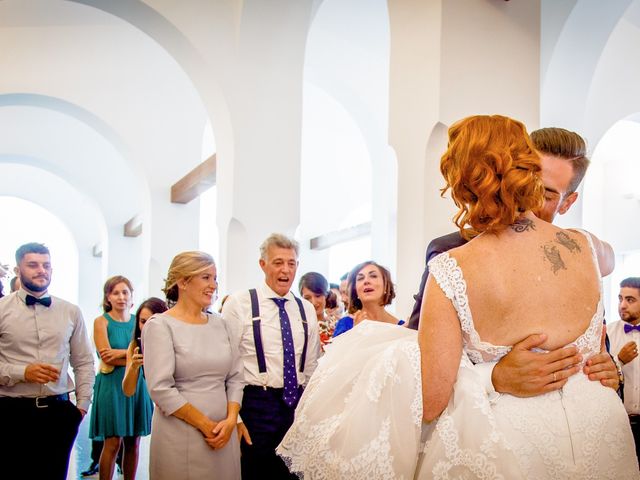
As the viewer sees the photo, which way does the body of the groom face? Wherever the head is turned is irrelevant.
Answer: toward the camera

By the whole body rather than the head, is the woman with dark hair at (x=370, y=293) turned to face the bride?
yes

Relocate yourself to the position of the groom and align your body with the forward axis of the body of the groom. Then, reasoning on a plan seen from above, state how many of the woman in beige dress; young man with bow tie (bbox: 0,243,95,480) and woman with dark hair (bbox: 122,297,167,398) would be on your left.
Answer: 0

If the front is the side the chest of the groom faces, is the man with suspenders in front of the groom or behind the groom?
behind

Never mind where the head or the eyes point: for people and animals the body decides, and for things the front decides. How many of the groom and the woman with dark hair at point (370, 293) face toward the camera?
2

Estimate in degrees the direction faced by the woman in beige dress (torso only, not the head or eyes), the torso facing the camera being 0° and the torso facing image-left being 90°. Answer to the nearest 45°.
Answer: approximately 315°

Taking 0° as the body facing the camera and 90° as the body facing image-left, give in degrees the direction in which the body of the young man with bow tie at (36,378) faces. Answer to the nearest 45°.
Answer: approximately 0°

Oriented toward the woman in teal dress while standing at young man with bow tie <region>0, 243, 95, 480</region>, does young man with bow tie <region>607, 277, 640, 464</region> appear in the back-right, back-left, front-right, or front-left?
front-right

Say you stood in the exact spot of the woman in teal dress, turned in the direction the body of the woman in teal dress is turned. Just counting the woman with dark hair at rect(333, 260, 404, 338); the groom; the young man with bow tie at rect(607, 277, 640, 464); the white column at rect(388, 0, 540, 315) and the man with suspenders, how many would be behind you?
0

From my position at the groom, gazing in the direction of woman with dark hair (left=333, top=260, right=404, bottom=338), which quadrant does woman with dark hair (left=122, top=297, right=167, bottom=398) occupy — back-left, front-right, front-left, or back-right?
front-left

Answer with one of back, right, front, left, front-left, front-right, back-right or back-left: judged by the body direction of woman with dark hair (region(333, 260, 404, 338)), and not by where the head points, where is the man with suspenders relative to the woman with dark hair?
front-right

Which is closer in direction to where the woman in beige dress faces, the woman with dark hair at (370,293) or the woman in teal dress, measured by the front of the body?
the woman with dark hair

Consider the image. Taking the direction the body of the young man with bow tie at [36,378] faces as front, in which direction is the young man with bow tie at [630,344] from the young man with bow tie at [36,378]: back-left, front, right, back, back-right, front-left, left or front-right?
left

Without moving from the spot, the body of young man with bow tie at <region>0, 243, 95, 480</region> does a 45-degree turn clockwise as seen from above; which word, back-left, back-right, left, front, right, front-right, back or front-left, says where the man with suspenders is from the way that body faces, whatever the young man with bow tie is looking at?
left

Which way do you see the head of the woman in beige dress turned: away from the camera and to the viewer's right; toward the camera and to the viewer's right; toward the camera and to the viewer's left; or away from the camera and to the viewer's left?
toward the camera and to the viewer's right

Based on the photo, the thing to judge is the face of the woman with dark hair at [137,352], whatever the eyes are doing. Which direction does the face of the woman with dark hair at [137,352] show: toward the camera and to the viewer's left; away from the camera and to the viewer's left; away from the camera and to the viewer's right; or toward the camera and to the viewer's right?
toward the camera and to the viewer's right

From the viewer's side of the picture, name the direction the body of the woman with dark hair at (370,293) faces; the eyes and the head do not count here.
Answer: toward the camera
